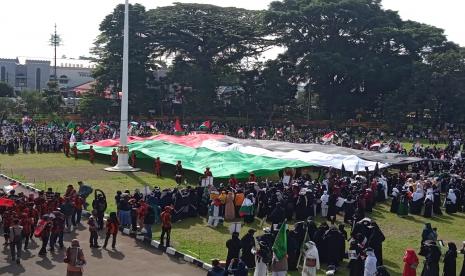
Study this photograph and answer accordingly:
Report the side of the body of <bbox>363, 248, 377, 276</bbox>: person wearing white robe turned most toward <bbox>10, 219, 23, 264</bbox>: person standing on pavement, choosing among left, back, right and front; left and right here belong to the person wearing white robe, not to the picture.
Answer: left

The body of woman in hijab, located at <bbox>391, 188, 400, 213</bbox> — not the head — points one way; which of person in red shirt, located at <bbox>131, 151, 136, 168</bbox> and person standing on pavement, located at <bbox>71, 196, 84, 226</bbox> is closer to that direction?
the person in red shirt

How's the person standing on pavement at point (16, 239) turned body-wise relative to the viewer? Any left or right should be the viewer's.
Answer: facing away from the viewer

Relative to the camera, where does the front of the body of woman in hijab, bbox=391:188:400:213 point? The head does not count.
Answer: away from the camera

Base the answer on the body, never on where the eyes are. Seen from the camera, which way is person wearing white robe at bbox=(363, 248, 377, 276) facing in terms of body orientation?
away from the camera

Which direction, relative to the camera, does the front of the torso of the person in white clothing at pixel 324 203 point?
away from the camera

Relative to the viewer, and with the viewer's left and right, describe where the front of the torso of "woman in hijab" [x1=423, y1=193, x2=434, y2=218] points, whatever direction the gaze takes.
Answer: facing away from the viewer

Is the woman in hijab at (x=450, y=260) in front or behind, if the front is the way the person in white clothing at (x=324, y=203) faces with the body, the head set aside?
behind

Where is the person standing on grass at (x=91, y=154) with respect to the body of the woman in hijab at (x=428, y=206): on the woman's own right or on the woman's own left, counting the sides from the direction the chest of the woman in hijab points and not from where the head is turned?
on the woman's own left

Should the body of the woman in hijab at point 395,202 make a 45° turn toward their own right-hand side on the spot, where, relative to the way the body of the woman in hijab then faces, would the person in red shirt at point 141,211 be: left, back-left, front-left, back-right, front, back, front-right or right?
back
